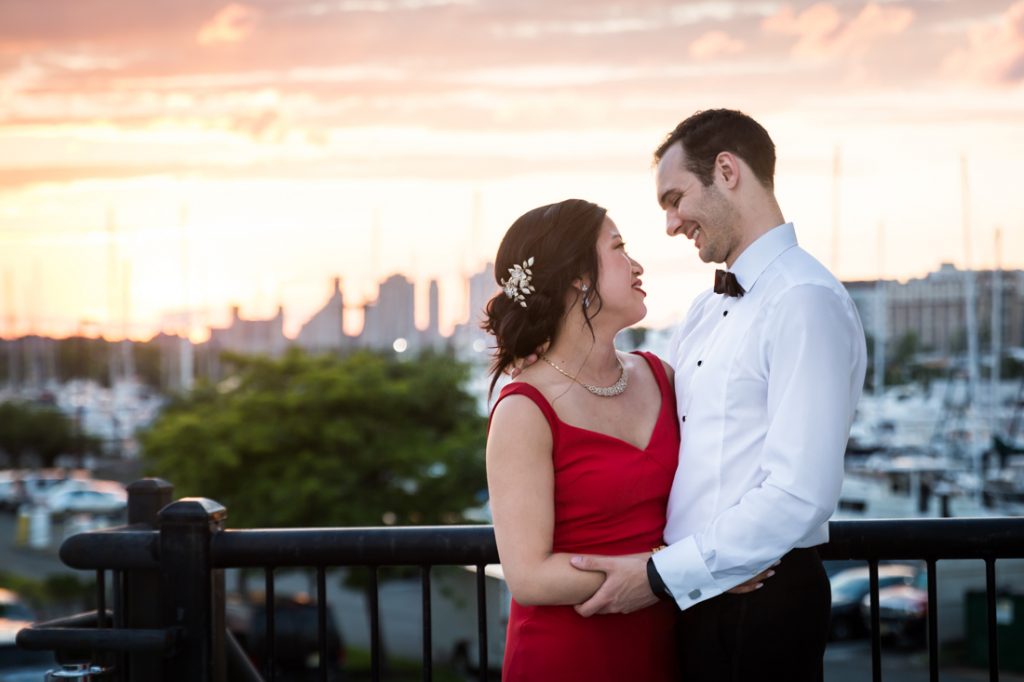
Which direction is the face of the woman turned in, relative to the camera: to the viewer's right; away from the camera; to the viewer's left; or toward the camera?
to the viewer's right

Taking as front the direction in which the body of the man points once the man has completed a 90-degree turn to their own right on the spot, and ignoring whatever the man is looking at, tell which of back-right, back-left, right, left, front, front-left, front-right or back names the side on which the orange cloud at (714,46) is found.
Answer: front-right

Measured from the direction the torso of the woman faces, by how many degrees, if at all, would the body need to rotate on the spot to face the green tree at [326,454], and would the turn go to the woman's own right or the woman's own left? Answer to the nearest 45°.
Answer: approximately 135° to the woman's own left
